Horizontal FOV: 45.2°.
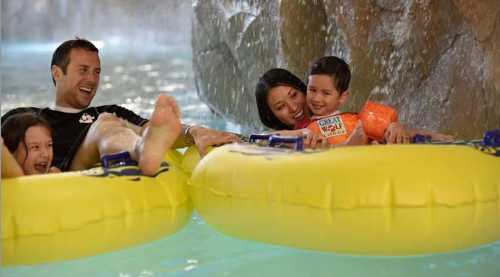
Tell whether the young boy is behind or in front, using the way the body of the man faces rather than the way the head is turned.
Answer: in front

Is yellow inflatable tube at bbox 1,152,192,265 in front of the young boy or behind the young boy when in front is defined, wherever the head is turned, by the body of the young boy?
in front

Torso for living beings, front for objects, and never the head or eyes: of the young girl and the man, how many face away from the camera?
0

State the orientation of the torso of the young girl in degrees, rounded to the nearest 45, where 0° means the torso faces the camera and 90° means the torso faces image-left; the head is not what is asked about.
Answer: approximately 315°

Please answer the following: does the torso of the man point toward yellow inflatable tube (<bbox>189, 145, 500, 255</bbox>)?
yes

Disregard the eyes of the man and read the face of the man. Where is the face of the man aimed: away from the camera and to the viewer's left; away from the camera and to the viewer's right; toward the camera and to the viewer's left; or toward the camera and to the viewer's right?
toward the camera and to the viewer's right

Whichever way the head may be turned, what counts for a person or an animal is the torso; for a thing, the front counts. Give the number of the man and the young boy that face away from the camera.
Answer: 0
